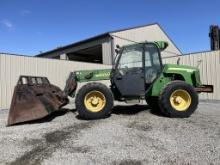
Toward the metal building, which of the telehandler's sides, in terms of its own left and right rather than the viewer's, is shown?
right

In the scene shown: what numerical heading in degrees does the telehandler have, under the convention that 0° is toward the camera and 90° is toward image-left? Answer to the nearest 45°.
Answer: approximately 90°
